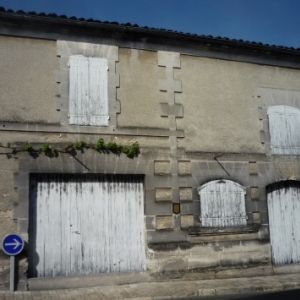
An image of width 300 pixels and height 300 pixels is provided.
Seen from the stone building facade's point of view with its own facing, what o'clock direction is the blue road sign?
The blue road sign is roughly at 2 o'clock from the stone building facade.

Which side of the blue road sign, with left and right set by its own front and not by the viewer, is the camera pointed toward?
front

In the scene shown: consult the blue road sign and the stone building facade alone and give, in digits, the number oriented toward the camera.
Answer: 2

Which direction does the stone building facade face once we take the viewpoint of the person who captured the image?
facing the viewer

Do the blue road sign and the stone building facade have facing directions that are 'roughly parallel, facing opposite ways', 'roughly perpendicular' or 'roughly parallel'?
roughly parallel
